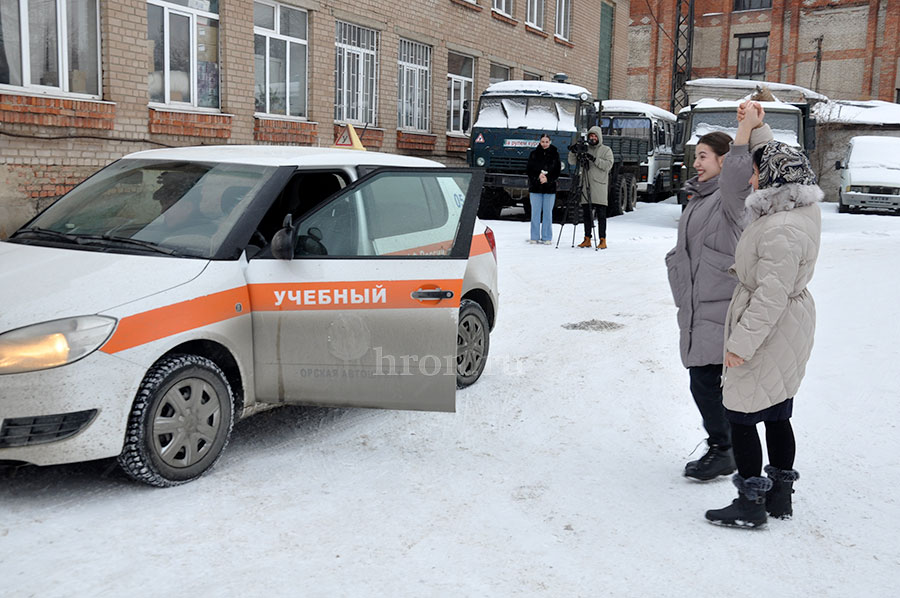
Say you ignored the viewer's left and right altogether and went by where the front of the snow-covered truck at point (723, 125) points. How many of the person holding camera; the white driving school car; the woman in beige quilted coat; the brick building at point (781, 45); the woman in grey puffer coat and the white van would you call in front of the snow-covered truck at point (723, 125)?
4

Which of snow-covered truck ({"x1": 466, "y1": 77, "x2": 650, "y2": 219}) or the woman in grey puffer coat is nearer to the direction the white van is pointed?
the woman in grey puffer coat

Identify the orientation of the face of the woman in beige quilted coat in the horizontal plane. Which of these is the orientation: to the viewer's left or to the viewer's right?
to the viewer's left

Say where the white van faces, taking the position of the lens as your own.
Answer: facing the viewer

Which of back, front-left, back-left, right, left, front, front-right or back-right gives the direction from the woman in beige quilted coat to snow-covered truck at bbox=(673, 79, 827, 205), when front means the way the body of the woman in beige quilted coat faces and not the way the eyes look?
right

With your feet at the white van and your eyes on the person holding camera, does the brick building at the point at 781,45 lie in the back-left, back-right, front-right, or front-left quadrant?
back-right

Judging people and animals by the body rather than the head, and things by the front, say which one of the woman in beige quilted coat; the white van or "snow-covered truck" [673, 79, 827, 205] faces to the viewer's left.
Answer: the woman in beige quilted coat

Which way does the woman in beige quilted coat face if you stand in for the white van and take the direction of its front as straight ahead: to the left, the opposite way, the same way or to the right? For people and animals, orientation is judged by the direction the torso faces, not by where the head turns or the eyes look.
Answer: to the right

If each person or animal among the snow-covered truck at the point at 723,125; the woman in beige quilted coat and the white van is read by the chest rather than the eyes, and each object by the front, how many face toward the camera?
2

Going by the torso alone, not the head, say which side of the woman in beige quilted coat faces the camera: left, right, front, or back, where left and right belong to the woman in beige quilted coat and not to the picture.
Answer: left

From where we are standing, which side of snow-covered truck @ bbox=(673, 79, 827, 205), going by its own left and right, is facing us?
front

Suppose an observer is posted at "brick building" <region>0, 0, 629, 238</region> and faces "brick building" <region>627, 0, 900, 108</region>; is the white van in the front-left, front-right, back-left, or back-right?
front-right

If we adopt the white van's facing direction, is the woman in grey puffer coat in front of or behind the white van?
in front

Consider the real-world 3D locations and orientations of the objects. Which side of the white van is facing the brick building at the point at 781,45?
back

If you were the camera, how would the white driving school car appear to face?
facing the viewer and to the left of the viewer

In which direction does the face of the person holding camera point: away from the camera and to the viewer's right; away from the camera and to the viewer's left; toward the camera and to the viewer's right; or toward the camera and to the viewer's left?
toward the camera and to the viewer's left
